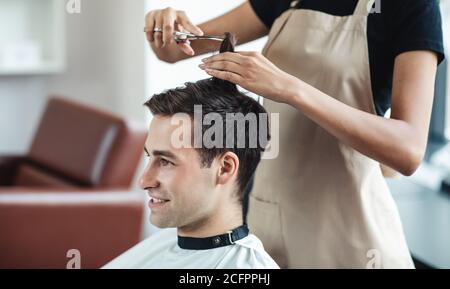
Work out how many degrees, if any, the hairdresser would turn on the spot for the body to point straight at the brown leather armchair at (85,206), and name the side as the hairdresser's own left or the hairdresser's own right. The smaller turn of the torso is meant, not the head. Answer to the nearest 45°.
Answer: approximately 90° to the hairdresser's own right

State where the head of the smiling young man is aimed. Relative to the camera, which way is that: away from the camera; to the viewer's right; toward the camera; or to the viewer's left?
to the viewer's left

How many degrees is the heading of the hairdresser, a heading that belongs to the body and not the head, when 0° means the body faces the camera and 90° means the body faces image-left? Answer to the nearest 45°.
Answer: approximately 45°

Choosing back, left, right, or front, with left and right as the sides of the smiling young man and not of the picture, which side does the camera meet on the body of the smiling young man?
left

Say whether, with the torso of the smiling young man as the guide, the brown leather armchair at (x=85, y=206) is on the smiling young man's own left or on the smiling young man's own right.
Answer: on the smiling young man's own right
